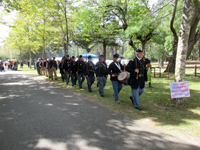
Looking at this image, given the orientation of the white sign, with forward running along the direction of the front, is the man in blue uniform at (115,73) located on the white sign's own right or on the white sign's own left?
on the white sign's own right

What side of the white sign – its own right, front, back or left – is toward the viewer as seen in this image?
front

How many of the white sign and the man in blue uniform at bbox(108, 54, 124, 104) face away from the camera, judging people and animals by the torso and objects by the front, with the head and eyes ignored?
0

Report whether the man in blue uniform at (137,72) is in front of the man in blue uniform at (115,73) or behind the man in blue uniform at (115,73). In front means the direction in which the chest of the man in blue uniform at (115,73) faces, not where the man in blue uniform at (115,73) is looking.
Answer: in front
